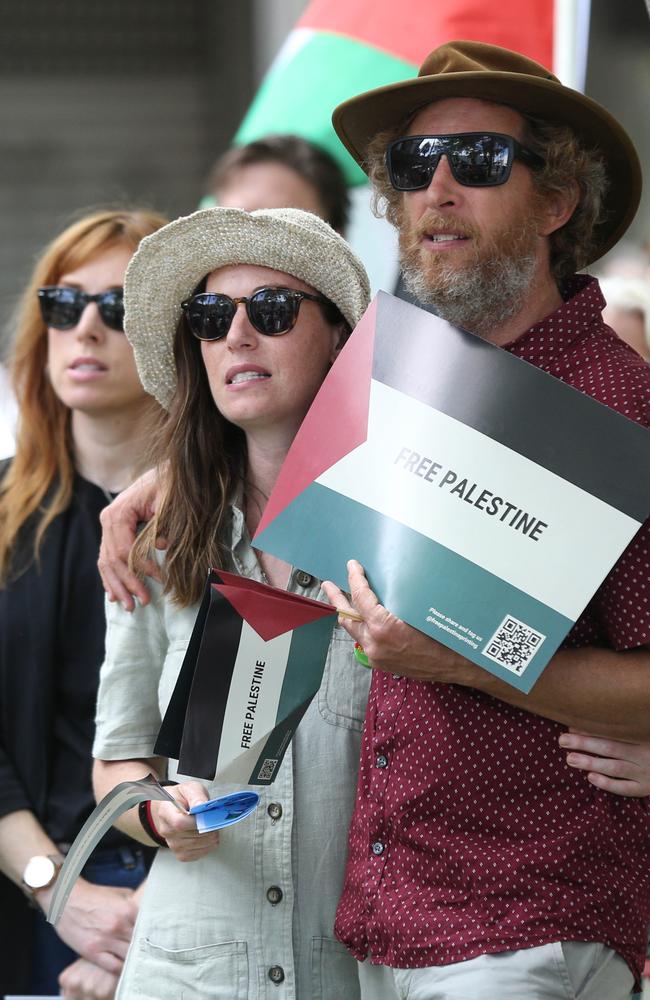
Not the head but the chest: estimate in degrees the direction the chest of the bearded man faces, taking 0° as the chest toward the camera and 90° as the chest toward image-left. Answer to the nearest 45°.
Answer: approximately 45°
